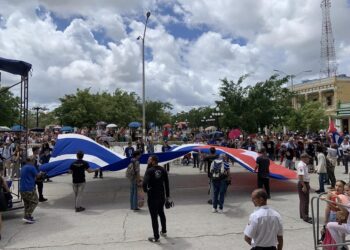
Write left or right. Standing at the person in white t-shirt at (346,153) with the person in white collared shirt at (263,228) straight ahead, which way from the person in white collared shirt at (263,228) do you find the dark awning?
right

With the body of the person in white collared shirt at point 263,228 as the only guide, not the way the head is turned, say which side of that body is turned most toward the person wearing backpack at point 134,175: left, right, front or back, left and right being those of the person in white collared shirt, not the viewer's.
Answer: front

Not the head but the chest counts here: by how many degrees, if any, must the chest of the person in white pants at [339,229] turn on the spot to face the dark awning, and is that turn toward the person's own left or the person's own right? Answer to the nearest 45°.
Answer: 0° — they already face it

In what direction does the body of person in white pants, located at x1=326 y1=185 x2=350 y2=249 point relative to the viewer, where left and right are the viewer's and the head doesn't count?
facing to the left of the viewer

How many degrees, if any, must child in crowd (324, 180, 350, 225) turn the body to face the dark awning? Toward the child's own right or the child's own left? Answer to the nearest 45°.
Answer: approximately 45° to the child's own right

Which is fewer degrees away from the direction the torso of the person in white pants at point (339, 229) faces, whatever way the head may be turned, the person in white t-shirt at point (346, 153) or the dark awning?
the dark awning

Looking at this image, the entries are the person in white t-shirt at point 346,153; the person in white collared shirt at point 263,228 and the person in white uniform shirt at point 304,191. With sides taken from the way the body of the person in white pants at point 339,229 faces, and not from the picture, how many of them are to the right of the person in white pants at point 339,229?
2

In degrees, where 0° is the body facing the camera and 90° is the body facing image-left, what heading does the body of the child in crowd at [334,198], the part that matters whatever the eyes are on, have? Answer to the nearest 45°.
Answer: approximately 45°

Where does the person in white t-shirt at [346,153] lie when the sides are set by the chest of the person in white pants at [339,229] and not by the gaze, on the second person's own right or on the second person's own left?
on the second person's own right

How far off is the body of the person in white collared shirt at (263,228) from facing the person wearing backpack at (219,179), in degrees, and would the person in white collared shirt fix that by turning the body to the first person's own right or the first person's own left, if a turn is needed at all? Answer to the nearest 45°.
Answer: approximately 45° to the first person's own right

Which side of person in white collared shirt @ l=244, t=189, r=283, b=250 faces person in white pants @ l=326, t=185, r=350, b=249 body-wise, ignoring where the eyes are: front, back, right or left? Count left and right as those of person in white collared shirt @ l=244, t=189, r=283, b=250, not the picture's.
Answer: right

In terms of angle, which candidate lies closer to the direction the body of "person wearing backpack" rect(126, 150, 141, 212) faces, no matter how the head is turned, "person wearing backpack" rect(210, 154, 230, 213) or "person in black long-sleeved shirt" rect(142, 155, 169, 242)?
the person wearing backpack

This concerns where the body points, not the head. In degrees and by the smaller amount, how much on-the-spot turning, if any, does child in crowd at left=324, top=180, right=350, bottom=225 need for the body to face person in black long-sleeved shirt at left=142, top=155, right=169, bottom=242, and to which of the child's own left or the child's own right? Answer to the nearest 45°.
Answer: approximately 45° to the child's own right
